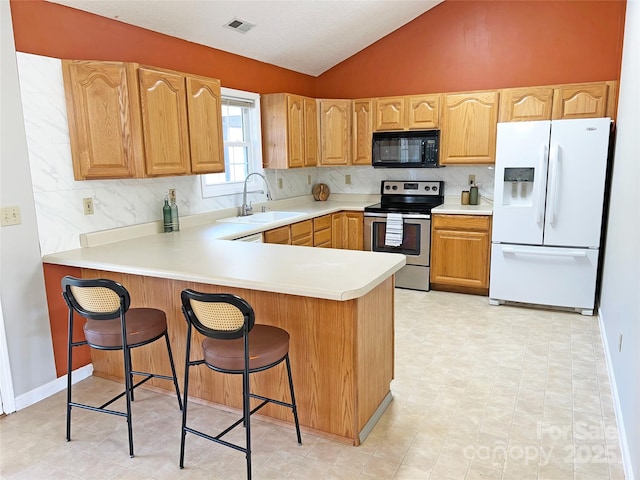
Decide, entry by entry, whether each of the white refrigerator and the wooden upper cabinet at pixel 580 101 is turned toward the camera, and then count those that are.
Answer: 2

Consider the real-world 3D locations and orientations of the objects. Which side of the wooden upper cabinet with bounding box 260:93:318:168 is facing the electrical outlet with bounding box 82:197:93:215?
right

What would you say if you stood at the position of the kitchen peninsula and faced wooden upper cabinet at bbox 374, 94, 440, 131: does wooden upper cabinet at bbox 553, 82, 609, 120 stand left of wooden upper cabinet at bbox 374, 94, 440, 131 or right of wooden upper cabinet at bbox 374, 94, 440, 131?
right

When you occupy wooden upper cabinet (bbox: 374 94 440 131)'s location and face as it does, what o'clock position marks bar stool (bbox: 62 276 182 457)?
The bar stool is roughly at 1 o'clock from the wooden upper cabinet.
